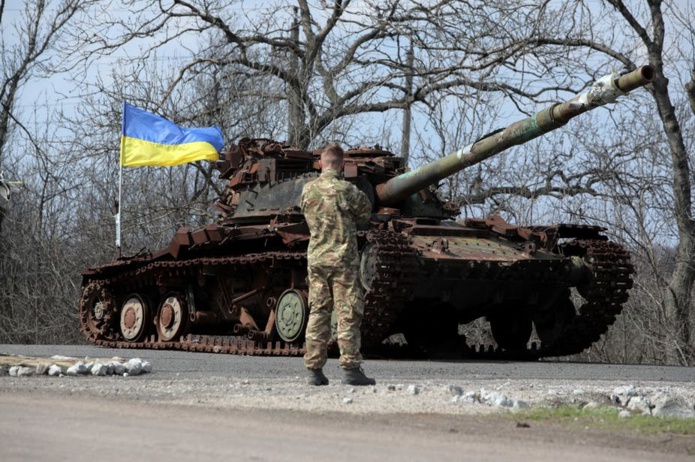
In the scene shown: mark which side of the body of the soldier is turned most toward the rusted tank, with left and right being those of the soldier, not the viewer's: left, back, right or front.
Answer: front

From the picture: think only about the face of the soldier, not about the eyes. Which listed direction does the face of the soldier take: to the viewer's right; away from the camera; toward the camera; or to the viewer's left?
away from the camera

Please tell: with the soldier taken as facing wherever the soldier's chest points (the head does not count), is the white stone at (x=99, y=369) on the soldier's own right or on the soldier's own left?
on the soldier's own left

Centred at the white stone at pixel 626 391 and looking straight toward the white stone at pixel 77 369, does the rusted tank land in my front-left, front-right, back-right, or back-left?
front-right

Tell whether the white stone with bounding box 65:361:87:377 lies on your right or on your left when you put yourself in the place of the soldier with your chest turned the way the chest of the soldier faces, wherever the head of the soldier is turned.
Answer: on your left

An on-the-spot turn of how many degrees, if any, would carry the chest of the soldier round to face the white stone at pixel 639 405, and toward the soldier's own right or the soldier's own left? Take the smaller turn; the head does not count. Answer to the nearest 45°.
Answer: approximately 90° to the soldier's own right

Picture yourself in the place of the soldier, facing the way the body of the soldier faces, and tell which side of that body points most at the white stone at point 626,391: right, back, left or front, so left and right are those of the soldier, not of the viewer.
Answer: right

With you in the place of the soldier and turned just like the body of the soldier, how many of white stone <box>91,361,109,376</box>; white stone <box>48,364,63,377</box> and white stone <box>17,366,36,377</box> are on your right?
0

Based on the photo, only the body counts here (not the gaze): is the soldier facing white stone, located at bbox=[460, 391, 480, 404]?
no

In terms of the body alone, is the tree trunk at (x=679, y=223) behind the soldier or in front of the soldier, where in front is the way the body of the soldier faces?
in front

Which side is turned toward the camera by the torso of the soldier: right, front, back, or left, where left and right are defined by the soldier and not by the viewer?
back

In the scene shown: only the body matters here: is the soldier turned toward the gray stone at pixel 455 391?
no

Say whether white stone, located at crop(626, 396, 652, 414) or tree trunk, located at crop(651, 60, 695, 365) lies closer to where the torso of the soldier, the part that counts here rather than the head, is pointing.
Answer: the tree trunk
